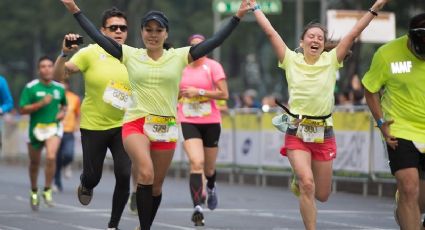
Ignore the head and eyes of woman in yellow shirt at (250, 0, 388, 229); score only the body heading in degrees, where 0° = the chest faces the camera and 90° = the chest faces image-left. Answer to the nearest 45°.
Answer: approximately 0°

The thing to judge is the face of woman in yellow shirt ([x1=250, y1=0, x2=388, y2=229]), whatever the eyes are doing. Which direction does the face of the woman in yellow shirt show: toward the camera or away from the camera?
toward the camera

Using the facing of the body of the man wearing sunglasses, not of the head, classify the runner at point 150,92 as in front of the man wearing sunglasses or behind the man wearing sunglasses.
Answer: in front

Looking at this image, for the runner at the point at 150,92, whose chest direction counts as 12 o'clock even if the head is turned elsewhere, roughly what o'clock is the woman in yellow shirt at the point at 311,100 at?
The woman in yellow shirt is roughly at 9 o'clock from the runner.

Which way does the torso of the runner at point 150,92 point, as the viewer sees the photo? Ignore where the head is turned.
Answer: toward the camera

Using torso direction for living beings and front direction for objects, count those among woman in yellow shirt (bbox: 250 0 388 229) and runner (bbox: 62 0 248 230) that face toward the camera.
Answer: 2

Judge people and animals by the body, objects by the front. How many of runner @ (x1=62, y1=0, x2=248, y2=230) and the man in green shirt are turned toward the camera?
2

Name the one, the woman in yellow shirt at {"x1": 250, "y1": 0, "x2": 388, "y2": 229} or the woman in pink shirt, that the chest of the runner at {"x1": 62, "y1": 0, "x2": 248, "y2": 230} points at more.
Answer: the woman in yellow shirt

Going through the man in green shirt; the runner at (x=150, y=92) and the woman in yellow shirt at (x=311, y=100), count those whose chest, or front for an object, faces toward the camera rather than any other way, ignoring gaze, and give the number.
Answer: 3

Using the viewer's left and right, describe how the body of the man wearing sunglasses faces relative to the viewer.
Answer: facing the viewer and to the right of the viewer
